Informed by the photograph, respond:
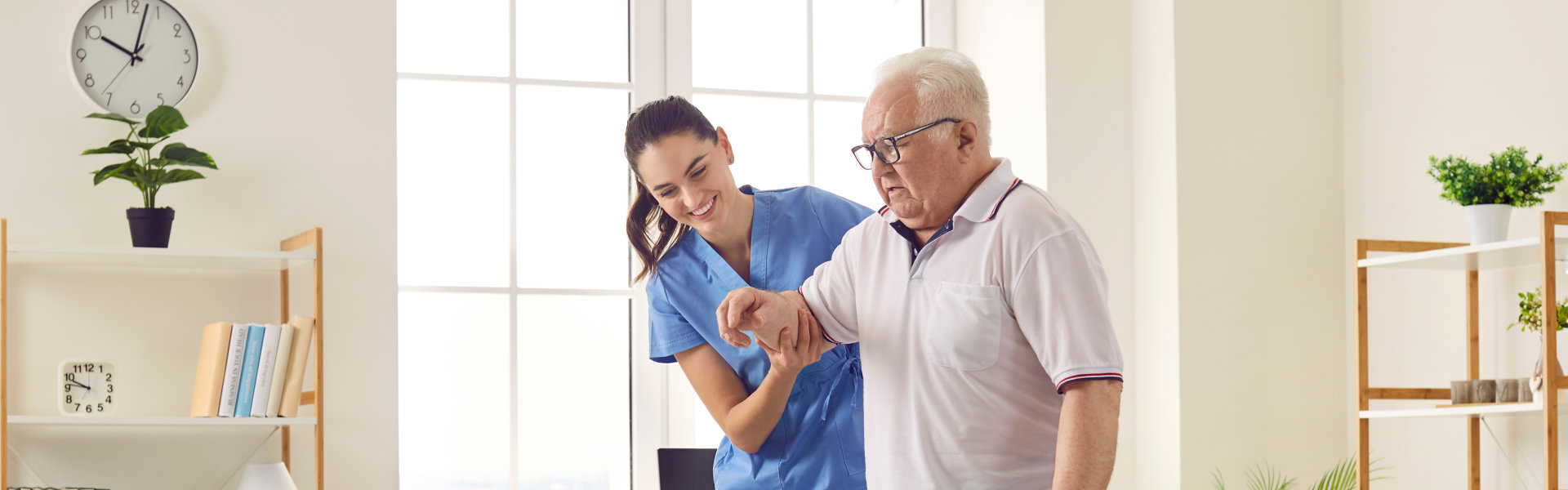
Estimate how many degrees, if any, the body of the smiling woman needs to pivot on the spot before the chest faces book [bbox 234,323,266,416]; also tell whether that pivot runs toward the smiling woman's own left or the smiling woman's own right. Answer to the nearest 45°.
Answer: approximately 135° to the smiling woman's own right

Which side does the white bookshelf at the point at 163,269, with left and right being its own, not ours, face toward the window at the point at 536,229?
left

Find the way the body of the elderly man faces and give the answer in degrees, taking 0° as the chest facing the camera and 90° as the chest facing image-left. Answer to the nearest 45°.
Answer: approximately 45°

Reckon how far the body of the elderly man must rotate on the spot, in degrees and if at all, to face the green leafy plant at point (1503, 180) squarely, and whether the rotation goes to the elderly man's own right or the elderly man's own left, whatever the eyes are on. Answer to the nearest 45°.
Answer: approximately 180°

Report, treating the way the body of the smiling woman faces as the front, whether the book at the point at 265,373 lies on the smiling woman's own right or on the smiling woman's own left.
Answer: on the smiling woman's own right

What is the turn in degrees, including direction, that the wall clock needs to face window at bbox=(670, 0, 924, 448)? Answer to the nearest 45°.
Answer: approximately 90° to its left

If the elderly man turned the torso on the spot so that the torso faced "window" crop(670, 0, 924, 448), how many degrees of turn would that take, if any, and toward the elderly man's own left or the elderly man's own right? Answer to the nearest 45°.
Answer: approximately 135° to the elderly man's own right

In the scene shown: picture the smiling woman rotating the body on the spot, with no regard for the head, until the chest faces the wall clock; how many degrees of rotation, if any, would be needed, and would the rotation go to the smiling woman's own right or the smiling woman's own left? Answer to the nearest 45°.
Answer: approximately 135° to the smiling woman's own right
